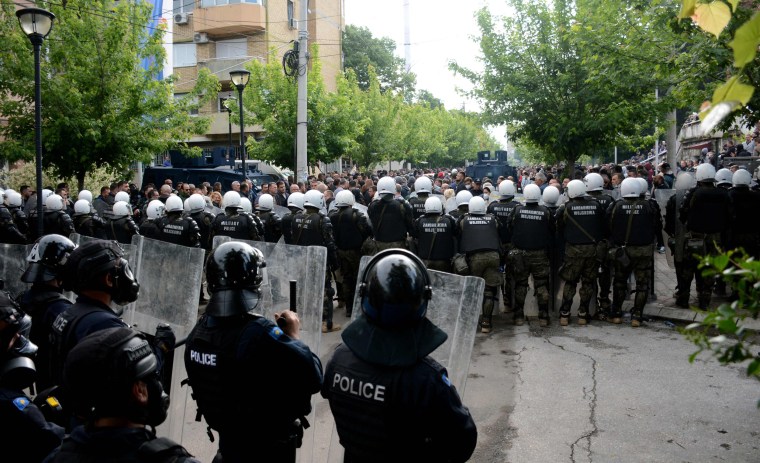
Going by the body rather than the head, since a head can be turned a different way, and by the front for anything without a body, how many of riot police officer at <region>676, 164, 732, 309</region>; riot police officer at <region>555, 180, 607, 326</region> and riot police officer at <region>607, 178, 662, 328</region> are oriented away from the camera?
3

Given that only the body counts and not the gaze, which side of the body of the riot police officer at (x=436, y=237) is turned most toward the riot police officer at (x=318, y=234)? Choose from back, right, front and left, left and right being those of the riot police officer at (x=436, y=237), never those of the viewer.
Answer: left

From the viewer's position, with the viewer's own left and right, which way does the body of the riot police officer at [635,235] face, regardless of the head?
facing away from the viewer

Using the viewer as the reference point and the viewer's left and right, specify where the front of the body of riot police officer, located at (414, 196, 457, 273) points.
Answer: facing away from the viewer

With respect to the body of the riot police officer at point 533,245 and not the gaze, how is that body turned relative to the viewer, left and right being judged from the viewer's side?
facing away from the viewer

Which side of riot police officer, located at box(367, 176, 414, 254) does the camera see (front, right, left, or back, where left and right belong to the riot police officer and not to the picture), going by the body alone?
back

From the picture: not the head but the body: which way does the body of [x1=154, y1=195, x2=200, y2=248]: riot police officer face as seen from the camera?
away from the camera

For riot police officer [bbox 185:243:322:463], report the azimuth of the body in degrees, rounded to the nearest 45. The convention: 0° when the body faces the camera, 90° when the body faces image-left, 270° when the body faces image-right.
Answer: approximately 225°

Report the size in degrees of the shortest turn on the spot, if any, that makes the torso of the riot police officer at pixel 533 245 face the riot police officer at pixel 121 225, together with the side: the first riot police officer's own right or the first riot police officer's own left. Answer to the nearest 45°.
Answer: approximately 90° to the first riot police officer's own left

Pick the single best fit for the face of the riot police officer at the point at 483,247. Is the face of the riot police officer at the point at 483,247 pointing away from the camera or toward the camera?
away from the camera

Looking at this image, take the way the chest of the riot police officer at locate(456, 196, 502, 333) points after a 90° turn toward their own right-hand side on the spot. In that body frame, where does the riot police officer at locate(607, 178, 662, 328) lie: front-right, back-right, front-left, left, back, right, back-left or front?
front
